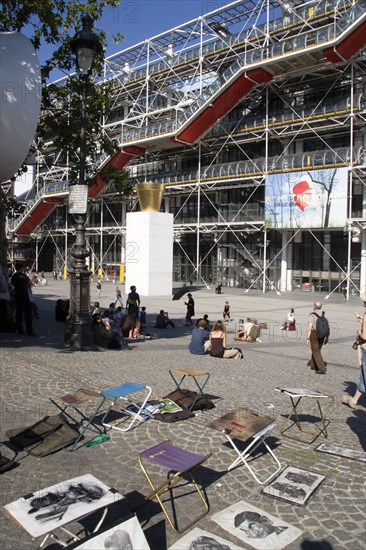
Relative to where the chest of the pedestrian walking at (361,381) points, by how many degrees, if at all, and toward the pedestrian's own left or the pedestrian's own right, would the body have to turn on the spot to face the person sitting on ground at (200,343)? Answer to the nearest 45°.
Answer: approximately 45° to the pedestrian's own right

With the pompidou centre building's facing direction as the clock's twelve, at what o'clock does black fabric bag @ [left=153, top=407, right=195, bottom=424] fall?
The black fabric bag is roughly at 11 o'clock from the pompidou centre building.

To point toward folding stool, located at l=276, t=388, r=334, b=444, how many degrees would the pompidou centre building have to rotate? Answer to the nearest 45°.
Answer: approximately 45° to its left

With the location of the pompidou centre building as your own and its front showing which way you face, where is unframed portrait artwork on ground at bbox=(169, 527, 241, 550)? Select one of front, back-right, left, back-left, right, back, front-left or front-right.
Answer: front-left

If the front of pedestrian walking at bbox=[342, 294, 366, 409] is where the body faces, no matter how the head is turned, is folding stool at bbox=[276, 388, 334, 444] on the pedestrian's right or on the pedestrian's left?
on the pedestrian's left

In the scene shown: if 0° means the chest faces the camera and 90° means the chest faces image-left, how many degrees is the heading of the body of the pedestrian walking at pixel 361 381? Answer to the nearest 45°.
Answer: approximately 90°

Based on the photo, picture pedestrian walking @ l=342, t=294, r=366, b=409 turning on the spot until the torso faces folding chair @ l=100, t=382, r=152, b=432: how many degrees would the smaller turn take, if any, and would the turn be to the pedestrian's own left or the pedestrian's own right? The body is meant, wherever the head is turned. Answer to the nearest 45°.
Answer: approximately 45° to the pedestrian's own left

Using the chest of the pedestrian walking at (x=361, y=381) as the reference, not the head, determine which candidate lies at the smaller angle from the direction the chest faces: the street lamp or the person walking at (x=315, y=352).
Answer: the street lamp

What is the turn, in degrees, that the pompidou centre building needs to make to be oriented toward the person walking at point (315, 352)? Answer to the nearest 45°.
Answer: approximately 45° to its left

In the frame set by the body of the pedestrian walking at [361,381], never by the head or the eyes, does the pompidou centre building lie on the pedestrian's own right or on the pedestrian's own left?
on the pedestrian's own right

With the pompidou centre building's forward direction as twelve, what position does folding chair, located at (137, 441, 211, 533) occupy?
The folding chair is roughly at 11 o'clock from the pompidou centre building.

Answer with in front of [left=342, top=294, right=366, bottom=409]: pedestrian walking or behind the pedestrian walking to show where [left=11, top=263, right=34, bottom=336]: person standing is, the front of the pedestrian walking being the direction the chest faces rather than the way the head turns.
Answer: in front

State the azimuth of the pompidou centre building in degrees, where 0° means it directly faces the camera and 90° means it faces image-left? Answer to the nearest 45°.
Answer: approximately 45°

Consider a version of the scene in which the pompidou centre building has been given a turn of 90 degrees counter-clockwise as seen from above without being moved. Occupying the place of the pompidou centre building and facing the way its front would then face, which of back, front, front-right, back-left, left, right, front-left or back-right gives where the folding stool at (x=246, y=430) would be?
front-right

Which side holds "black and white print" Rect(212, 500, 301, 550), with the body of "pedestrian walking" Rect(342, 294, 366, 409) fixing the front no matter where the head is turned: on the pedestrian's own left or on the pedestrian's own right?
on the pedestrian's own left

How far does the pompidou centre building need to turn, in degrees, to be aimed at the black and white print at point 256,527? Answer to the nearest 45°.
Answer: approximately 45° to its left

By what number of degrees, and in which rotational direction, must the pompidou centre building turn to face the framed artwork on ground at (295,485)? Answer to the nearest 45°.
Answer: approximately 45° to its left
